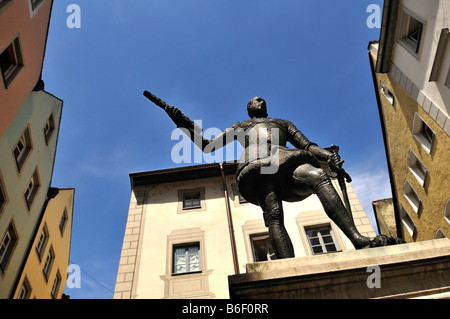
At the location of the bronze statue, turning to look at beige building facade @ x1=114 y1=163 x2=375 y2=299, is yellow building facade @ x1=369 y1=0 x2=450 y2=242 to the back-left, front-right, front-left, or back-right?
front-right

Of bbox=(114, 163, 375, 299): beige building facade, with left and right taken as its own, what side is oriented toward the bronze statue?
front

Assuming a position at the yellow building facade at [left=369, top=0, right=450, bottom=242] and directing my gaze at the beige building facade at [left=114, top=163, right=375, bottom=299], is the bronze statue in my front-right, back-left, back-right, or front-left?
front-left

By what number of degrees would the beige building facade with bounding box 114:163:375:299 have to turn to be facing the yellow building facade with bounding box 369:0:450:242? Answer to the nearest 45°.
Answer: approximately 45° to its left

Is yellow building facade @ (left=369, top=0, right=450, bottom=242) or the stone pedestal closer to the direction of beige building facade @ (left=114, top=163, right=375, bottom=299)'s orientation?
the stone pedestal

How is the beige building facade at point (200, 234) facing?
toward the camera

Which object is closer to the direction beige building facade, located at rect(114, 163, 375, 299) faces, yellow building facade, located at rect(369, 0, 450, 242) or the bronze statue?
the bronze statue

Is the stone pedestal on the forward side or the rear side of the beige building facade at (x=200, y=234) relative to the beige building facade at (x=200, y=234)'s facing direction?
on the forward side
